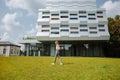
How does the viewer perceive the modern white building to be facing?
facing the viewer

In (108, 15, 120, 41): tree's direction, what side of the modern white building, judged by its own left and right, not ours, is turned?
left
